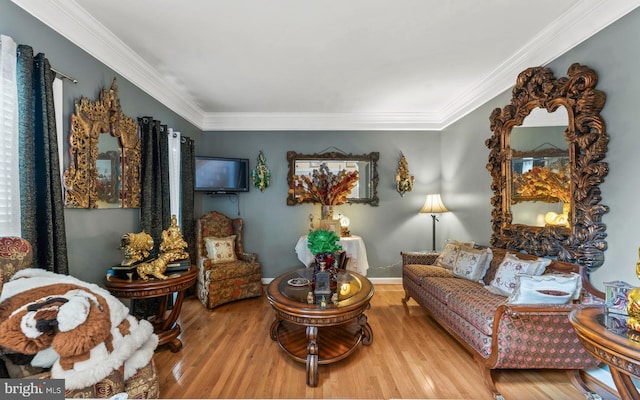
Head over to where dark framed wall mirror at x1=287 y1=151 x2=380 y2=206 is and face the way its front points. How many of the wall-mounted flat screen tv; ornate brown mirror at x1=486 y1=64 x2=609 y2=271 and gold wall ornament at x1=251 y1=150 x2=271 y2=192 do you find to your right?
2

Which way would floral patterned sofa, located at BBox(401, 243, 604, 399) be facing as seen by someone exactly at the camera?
facing the viewer and to the left of the viewer

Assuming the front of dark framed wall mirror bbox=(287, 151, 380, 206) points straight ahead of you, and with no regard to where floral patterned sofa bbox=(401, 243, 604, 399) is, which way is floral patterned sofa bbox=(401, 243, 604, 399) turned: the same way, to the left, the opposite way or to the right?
to the right

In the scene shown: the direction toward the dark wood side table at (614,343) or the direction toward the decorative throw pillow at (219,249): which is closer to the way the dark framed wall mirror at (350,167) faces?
the dark wood side table

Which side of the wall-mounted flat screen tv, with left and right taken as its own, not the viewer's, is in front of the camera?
front

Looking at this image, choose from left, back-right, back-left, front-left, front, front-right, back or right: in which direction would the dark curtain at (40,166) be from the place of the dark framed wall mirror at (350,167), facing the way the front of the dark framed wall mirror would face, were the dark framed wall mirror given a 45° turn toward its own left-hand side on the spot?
right

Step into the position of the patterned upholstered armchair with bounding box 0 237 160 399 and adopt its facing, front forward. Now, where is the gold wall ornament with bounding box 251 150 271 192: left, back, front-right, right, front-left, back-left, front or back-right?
left

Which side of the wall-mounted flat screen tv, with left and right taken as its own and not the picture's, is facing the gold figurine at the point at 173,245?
front

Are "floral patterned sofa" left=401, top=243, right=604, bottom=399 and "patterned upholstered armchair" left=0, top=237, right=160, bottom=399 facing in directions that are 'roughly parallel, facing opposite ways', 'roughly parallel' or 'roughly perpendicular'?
roughly parallel, facing opposite ways

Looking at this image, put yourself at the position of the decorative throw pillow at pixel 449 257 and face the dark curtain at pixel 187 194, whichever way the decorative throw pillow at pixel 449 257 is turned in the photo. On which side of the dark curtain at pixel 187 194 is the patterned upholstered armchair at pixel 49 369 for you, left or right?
left

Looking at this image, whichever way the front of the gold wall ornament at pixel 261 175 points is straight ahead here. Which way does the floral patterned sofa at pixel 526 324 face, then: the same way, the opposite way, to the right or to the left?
to the right

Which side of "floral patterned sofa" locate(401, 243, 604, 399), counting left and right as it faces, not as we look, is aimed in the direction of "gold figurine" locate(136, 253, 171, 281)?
front

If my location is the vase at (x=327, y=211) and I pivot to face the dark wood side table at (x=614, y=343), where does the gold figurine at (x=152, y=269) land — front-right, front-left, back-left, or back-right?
front-right

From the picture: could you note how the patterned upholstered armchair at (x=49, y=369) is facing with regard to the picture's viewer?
facing the viewer and to the right of the viewer

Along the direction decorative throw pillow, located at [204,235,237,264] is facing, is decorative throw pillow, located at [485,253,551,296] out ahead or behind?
ahead

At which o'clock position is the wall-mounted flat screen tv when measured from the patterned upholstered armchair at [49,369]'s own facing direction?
The wall-mounted flat screen tv is roughly at 9 o'clock from the patterned upholstered armchair.

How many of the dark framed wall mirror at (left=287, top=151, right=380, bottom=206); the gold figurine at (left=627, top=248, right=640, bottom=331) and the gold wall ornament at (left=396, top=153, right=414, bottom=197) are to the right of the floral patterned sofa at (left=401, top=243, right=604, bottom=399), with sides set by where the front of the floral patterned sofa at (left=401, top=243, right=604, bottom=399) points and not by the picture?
2

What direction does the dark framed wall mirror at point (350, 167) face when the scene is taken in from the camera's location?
facing the viewer

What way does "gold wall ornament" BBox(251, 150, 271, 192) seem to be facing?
toward the camera
